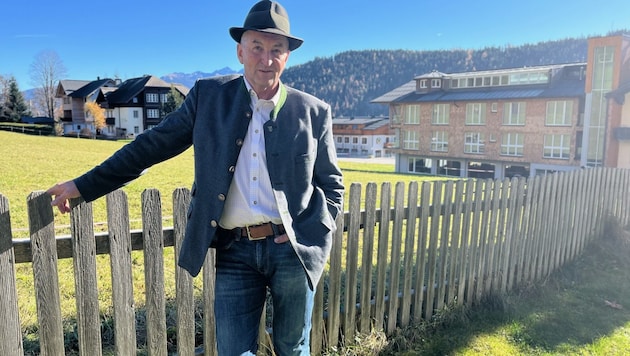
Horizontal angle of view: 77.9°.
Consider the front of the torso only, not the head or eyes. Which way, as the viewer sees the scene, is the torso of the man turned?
toward the camera

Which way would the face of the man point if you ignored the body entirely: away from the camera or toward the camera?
toward the camera

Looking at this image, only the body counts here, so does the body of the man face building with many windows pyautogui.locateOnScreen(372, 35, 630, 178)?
no
